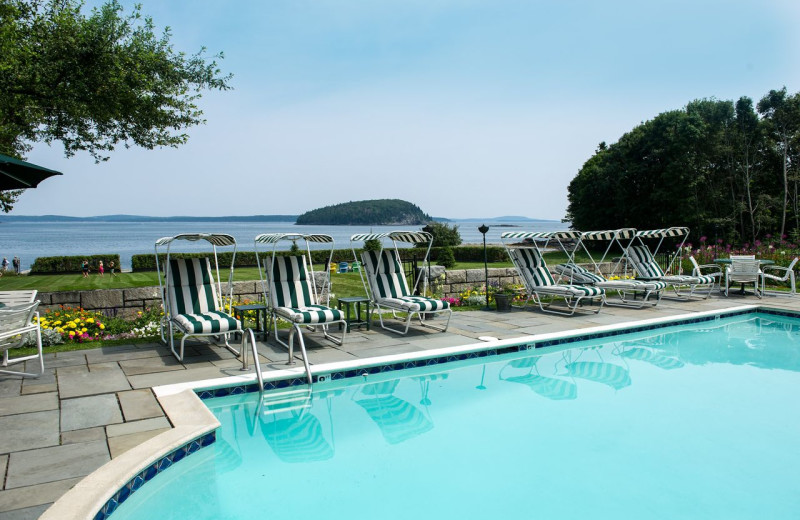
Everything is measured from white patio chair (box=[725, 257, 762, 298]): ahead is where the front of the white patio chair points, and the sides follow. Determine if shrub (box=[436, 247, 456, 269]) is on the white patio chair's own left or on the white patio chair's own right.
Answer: on the white patio chair's own right

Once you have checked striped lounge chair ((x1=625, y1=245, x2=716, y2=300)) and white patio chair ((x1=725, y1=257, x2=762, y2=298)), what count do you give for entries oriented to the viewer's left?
0

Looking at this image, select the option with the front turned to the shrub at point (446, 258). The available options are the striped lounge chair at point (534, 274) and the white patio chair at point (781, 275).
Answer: the white patio chair

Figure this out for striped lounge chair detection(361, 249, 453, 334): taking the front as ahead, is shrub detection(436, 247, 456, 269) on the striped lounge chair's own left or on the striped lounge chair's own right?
on the striped lounge chair's own left

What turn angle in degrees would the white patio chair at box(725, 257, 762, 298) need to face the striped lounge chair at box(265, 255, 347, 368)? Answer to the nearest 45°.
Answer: approximately 45° to its right

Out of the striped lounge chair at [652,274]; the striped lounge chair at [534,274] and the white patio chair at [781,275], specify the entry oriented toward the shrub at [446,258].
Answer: the white patio chair

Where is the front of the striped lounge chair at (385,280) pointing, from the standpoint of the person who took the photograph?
facing the viewer and to the right of the viewer

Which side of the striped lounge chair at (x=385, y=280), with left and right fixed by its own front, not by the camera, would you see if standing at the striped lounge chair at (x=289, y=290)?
right

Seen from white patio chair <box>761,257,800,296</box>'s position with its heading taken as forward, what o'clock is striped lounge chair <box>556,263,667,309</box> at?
The striped lounge chair is roughly at 10 o'clock from the white patio chair.

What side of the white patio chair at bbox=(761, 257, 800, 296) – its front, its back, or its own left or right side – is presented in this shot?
left
